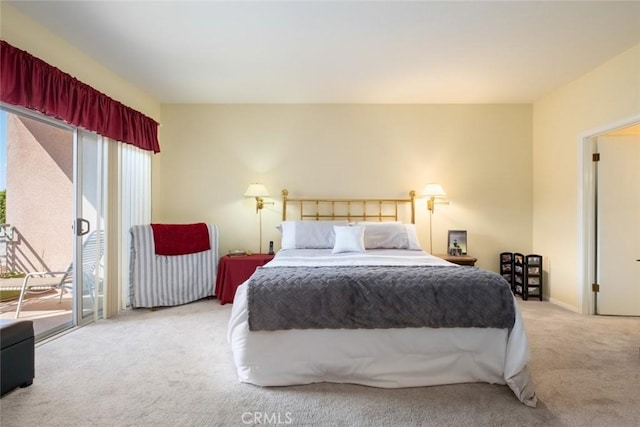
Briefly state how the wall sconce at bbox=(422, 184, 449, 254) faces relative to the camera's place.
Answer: facing the viewer

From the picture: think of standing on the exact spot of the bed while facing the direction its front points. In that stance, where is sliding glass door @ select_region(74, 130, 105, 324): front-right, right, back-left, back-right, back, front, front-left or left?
right

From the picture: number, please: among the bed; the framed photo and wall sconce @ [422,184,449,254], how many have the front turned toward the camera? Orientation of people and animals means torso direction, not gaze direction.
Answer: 3

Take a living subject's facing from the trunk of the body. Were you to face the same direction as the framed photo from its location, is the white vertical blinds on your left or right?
on your right

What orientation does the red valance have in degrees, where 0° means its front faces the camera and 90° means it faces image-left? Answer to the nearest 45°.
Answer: approximately 315°

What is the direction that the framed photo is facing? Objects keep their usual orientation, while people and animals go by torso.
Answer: toward the camera

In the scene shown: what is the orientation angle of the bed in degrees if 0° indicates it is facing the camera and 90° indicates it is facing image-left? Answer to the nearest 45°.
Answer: approximately 0°

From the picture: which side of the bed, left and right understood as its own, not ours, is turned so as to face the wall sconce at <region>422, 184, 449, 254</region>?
back

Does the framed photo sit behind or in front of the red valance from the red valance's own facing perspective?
in front

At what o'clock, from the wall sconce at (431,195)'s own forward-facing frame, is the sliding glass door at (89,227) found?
The sliding glass door is roughly at 2 o'clock from the wall sconce.

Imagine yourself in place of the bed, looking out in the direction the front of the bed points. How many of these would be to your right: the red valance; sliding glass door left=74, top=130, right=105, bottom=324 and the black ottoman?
3

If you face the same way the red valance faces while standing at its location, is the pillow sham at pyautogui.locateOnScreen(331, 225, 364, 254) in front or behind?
in front

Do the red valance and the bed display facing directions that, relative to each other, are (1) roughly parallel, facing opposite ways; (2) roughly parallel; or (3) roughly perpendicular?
roughly perpendicular

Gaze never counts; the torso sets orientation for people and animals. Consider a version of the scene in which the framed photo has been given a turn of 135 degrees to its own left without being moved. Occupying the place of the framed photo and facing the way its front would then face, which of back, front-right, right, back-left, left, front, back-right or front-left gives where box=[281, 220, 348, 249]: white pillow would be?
back

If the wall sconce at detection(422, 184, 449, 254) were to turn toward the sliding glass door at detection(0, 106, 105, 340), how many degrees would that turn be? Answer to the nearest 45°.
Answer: approximately 45° to its right
